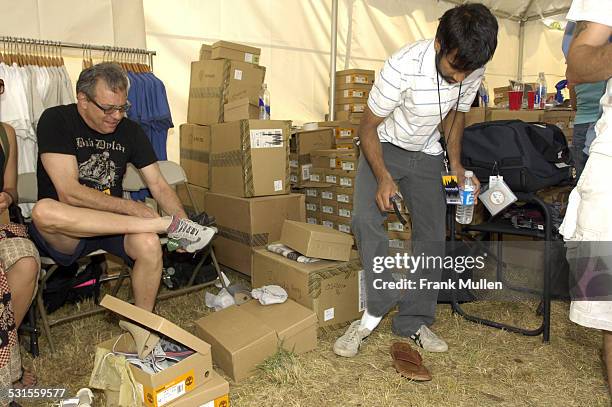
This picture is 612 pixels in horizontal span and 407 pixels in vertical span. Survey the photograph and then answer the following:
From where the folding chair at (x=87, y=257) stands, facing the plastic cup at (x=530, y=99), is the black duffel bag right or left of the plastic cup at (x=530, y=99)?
right

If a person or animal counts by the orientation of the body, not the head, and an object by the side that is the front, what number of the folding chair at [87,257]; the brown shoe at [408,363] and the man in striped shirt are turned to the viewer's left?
0

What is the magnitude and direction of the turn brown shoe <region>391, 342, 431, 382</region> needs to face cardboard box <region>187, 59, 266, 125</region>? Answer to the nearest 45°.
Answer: approximately 180°

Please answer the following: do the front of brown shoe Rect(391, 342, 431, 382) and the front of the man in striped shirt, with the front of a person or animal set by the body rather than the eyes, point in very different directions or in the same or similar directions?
same or similar directions

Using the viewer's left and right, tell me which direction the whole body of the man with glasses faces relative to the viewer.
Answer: facing the viewer and to the right of the viewer

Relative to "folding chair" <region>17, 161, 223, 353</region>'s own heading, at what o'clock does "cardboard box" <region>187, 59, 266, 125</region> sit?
The cardboard box is roughly at 9 o'clock from the folding chair.

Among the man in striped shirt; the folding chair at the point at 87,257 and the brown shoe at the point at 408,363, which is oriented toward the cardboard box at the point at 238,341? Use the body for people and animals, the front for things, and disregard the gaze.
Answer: the folding chair

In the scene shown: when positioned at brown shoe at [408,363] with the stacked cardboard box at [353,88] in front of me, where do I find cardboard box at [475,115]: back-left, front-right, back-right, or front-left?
front-right

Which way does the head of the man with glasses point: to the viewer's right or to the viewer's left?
to the viewer's right

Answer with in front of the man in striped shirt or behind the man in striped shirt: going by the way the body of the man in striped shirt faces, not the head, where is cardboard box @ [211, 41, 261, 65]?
behind

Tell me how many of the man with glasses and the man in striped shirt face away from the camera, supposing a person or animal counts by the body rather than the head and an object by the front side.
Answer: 0

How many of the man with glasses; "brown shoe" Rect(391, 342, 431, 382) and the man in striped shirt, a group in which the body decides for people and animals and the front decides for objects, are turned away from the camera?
0

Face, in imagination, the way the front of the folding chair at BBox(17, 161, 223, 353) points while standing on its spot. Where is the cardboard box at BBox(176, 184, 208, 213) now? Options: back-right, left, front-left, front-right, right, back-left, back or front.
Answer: left

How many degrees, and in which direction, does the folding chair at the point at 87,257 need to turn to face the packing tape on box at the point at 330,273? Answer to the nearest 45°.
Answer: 0° — it already faces it

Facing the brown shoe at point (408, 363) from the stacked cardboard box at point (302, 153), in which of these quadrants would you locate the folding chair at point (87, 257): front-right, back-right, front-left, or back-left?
front-right

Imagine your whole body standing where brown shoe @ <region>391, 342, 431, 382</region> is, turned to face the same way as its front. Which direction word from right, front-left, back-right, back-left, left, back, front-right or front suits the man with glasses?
back-right

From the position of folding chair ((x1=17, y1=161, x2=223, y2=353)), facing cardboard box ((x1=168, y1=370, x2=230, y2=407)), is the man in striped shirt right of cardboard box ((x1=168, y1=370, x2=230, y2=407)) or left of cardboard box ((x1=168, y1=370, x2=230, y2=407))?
left
